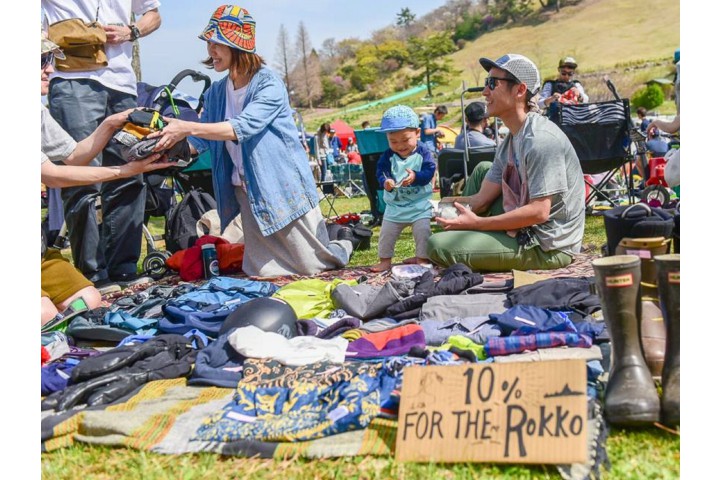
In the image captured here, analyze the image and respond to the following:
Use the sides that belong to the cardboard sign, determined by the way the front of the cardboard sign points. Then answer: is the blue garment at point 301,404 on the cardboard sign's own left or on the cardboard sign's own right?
on the cardboard sign's own right

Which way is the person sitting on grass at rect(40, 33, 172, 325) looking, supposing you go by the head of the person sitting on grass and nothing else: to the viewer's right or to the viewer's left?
to the viewer's right

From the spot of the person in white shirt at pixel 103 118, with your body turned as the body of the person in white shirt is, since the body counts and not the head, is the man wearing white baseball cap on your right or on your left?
on your left

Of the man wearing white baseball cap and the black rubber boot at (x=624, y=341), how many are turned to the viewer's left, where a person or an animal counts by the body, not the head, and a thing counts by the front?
1

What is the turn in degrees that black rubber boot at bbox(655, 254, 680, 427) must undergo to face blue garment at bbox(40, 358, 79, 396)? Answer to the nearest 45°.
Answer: approximately 90° to its right

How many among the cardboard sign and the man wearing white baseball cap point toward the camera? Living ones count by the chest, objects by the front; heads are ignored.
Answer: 1

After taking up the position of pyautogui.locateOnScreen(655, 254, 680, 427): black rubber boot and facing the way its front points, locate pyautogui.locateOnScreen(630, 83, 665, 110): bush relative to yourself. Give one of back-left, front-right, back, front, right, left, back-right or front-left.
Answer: back

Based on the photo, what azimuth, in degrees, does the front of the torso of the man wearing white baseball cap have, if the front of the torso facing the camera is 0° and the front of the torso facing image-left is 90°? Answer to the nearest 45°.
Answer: approximately 90°

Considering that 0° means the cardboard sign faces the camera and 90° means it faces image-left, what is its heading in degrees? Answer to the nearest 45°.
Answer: approximately 0°

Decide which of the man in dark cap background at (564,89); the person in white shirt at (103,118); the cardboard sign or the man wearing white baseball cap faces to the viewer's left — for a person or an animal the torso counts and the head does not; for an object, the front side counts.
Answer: the man wearing white baseball cap

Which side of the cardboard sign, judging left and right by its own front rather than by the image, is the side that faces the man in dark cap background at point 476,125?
back
